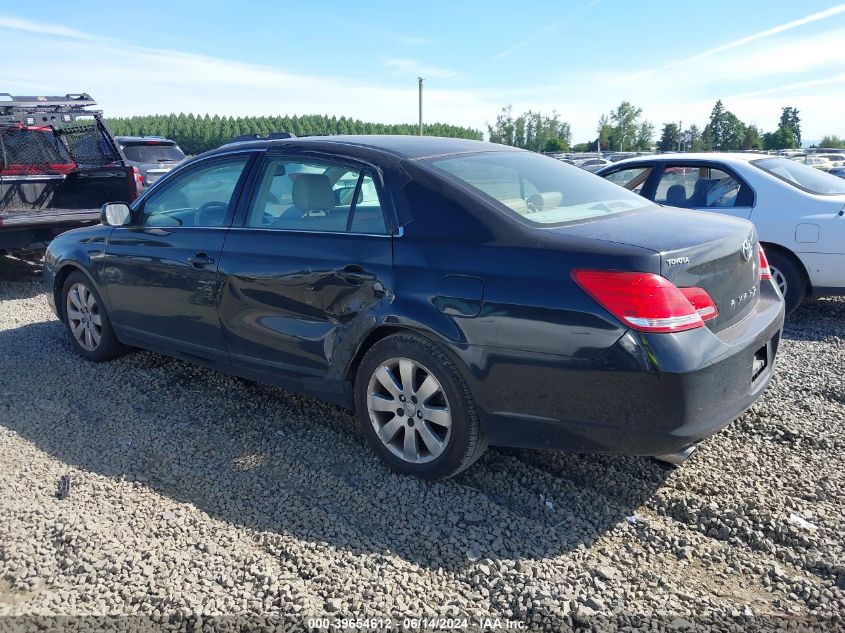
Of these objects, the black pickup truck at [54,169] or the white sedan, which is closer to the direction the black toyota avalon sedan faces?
the black pickup truck

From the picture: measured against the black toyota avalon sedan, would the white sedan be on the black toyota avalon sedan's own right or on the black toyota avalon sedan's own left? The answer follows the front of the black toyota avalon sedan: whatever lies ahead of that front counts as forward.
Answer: on the black toyota avalon sedan's own right

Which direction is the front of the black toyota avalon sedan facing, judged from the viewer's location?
facing away from the viewer and to the left of the viewer

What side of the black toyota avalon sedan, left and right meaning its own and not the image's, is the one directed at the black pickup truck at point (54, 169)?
front

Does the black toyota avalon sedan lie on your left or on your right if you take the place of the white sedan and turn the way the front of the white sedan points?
on your left

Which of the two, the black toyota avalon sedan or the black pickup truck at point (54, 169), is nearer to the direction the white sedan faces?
the black pickup truck

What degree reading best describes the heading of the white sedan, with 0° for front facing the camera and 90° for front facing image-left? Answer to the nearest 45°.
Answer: approximately 135°

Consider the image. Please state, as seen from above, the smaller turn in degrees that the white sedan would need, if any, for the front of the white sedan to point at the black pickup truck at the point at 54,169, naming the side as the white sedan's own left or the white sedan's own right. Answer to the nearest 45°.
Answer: approximately 45° to the white sedan's own left

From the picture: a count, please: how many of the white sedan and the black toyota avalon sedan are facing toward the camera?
0
